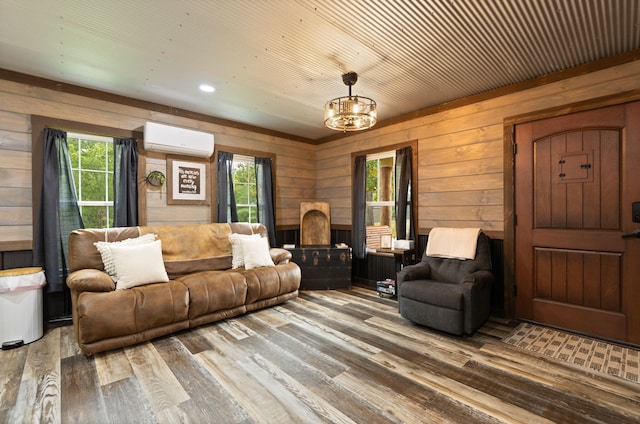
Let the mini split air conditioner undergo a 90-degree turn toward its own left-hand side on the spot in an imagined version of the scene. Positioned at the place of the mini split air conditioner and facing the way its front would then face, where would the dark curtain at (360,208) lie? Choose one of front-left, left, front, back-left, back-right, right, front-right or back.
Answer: front-right

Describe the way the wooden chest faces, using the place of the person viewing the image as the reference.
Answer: facing the viewer

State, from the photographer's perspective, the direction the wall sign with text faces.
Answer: facing the viewer and to the right of the viewer

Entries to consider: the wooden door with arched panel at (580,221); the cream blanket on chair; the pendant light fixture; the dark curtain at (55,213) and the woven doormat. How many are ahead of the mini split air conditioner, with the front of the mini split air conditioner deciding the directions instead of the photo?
4

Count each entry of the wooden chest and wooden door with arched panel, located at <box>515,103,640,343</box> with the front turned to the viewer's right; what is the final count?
0

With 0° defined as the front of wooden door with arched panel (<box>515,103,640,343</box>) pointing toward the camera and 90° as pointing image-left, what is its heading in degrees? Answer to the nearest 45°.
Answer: approximately 45°

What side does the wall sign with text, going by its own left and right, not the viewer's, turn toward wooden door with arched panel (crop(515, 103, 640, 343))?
front

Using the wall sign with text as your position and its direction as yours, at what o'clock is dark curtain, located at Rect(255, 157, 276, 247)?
The dark curtain is roughly at 10 o'clock from the wall sign with text.

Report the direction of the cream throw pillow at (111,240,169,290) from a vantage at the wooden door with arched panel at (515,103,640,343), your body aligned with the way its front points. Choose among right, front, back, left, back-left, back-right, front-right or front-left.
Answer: front

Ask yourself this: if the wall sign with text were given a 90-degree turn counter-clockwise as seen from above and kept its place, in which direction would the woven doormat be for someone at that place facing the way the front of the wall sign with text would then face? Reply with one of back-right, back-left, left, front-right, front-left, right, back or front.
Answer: right

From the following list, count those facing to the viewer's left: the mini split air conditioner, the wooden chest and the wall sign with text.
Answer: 0

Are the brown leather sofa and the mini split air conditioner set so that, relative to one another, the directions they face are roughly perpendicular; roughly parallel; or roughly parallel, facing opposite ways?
roughly parallel
